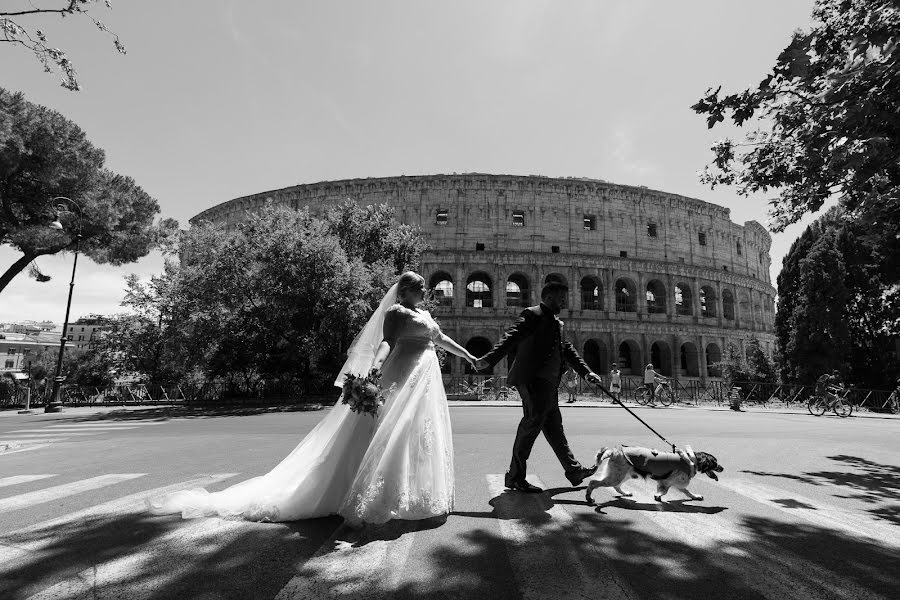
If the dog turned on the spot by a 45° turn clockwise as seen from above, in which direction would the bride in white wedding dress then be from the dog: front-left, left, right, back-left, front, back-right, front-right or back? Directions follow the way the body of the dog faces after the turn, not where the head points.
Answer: right

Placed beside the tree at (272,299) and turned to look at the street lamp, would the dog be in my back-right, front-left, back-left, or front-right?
front-left

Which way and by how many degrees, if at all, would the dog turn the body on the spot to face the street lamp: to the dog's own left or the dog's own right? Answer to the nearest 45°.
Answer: approximately 180°

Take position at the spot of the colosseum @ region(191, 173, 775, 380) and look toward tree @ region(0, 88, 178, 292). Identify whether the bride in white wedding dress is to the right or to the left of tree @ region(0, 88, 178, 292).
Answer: left

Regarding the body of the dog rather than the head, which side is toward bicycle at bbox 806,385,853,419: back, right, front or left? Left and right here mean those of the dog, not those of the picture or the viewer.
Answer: left

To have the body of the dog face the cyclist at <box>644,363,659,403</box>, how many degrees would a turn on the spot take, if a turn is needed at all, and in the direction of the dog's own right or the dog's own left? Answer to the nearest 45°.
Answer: approximately 90° to the dog's own left

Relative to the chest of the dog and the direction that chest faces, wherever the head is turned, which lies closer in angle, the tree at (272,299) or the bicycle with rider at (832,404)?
the bicycle with rider

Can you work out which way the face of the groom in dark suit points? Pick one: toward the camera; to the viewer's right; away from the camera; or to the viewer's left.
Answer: to the viewer's right

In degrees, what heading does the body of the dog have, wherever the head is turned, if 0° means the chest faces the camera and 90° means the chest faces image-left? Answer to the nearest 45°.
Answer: approximately 270°

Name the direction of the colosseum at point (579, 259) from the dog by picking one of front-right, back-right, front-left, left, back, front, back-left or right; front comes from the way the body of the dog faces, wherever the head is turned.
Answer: left

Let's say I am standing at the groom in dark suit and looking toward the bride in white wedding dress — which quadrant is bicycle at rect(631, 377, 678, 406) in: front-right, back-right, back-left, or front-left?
back-right

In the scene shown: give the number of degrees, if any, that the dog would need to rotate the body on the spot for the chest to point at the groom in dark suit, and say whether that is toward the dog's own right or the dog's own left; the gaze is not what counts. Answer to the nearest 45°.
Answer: approximately 180°

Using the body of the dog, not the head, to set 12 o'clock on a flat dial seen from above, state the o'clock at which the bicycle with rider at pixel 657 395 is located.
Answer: The bicycle with rider is roughly at 9 o'clock from the dog.

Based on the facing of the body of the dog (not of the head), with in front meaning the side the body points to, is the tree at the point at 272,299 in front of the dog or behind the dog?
behind
